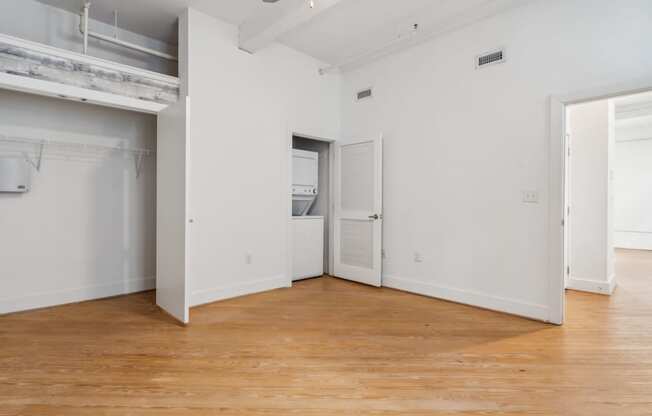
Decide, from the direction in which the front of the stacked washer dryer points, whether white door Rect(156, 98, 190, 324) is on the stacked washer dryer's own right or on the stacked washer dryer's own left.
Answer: on the stacked washer dryer's own right

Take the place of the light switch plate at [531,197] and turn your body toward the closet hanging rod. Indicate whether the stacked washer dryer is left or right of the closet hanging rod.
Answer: right

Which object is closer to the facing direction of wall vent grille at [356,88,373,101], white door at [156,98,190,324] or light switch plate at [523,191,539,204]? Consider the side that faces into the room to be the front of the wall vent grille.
the white door

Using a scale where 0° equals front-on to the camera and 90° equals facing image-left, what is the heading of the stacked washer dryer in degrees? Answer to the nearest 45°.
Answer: approximately 315°

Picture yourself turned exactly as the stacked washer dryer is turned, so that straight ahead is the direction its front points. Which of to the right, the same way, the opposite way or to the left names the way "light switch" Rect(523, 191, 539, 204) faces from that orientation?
to the right

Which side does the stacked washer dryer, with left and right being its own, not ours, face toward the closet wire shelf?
right

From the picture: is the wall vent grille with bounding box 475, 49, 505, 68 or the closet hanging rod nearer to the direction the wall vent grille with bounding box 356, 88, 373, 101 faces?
the closet hanging rod

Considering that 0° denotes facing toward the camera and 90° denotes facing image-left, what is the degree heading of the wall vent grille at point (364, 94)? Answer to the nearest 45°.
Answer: approximately 45°

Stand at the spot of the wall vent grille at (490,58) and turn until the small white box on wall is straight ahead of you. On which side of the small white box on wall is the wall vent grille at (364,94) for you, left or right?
right

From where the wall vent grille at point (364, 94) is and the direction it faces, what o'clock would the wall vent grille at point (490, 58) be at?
the wall vent grille at point (490, 58) is roughly at 9 o'clock from the wall vent grille at point (364, 94).

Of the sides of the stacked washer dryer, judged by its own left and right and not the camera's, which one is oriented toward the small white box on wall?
right

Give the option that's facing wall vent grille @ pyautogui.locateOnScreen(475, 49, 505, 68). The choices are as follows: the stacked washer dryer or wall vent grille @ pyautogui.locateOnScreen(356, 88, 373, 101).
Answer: the stacked washer dryer
